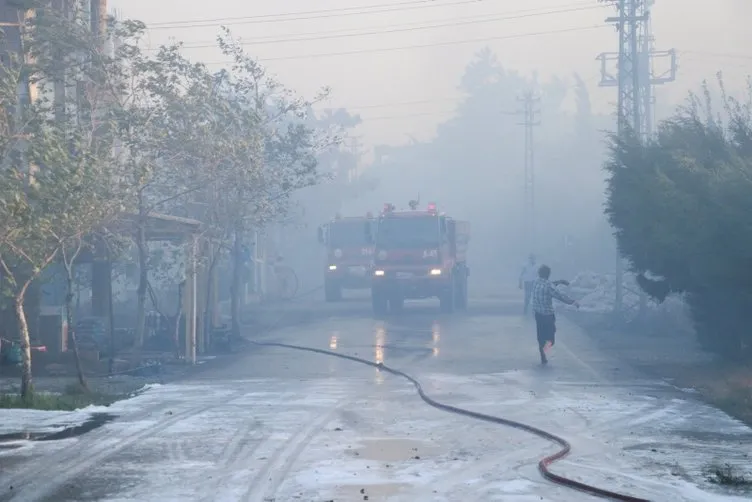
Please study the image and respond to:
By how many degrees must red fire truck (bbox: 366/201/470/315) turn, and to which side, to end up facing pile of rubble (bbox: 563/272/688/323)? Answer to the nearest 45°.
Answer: approximately 135° to its left

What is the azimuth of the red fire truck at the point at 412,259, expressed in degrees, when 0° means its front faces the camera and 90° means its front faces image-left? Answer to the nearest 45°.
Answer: approximately 0°

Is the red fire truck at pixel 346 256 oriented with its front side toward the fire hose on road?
yes

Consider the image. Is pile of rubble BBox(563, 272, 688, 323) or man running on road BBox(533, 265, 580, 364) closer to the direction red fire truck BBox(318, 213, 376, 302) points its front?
the man running on road

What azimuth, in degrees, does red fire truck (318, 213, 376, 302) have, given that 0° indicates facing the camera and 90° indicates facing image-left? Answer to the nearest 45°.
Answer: approximately 0°

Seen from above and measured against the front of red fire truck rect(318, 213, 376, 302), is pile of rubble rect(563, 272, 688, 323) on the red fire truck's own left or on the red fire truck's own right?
on the red fire truck's own left

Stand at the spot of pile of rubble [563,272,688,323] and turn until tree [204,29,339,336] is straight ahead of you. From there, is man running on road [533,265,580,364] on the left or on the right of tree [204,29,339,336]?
left

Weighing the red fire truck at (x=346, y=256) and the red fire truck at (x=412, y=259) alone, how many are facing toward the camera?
2
